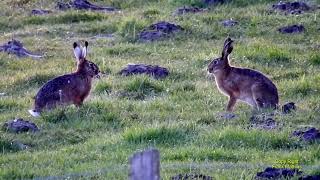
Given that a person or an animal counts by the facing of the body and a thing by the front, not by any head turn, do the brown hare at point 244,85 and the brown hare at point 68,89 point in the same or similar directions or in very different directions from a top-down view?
very different directions

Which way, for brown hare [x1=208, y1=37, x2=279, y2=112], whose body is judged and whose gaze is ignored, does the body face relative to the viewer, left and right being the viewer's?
facing to the left of the viewer

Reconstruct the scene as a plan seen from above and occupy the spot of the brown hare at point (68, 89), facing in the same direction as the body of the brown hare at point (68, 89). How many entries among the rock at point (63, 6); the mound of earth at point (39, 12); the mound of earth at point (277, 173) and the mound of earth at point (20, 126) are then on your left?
2

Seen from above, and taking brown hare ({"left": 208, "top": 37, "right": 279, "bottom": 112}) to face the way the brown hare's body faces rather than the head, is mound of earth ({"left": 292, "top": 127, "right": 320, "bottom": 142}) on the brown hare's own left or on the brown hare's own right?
on the brown hare's own left

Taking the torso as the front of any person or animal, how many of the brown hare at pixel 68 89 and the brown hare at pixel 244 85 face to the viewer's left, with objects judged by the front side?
1

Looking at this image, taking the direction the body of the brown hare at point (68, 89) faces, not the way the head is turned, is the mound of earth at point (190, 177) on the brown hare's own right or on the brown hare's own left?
on the brown hare's own right

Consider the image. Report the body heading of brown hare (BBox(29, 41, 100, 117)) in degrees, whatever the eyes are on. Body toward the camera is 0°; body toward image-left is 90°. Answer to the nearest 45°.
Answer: approximately 270°

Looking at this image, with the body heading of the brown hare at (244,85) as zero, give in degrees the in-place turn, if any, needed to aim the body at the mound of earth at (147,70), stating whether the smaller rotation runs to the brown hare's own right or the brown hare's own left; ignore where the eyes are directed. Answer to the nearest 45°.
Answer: approximately 45° to the brown hare's own right
